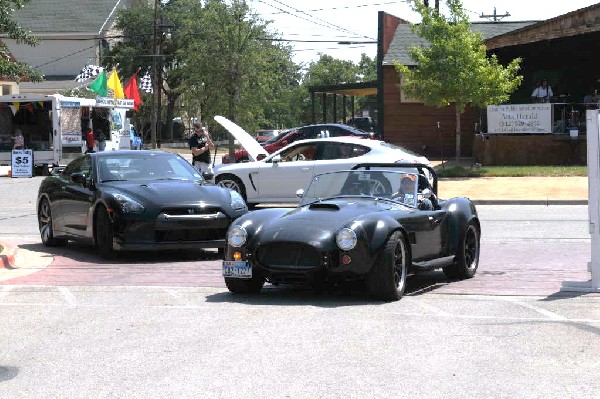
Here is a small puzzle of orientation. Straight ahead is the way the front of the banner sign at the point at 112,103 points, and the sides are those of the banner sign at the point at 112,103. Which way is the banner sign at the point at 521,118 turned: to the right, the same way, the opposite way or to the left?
the same way

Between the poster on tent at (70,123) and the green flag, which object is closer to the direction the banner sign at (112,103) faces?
the poster on tent

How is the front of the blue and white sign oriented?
toward the camera

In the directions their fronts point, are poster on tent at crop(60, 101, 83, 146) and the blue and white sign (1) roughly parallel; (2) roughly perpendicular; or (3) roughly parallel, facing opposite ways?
roughly parallel

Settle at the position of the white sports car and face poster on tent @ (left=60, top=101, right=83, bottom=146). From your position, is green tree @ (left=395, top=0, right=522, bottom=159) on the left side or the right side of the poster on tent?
right

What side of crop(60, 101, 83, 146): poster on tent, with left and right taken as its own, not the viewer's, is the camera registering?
front

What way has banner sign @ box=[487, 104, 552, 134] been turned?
toward the camera

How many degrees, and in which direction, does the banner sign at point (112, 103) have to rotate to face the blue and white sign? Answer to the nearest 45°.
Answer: approximately 45° to its right

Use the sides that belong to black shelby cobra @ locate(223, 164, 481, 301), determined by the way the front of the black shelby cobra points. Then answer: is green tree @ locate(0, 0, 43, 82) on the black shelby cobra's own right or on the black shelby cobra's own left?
on the black shelby cobra's own right

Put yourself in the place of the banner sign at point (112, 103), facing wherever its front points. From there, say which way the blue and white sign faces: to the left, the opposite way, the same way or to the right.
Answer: the same way

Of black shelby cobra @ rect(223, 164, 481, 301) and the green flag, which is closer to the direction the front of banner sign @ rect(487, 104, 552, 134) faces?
the black shelby cobra

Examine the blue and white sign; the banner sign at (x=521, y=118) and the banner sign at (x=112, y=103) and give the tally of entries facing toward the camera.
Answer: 3

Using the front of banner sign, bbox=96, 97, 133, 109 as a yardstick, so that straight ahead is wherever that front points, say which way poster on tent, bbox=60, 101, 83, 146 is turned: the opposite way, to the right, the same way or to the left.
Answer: the same way

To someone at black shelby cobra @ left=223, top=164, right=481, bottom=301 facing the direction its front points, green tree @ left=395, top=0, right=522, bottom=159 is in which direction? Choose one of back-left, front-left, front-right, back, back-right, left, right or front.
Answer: back-right

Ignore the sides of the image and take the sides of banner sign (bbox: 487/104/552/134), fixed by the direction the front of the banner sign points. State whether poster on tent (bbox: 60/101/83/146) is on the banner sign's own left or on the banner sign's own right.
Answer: on the banner sign's own right

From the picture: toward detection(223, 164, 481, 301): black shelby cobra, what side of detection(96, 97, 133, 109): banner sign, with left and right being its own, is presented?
front

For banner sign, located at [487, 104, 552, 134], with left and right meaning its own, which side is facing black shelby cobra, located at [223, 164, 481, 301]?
front
